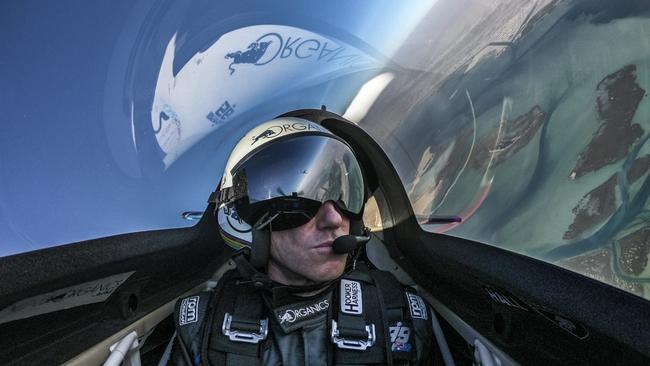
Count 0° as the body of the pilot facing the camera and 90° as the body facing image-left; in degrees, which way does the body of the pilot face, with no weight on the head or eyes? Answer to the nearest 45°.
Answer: approximately 0°
